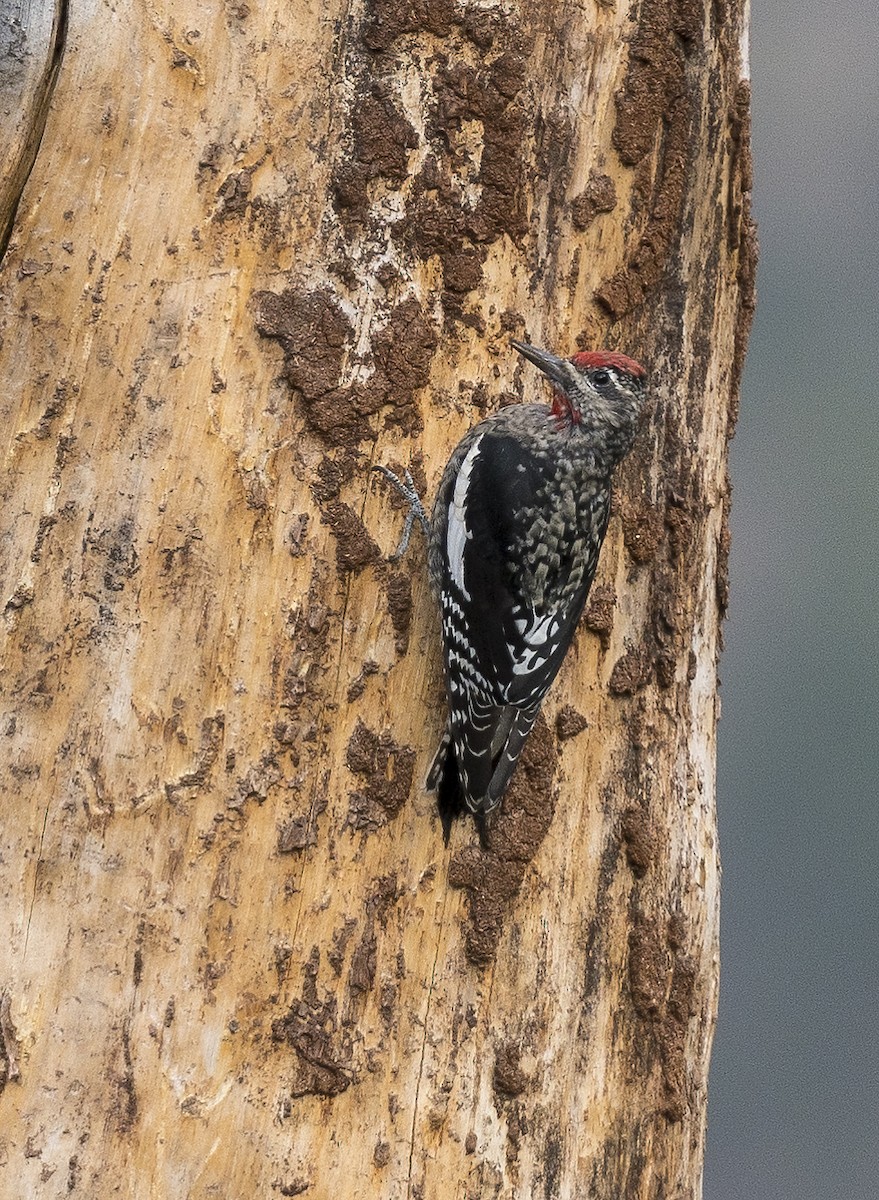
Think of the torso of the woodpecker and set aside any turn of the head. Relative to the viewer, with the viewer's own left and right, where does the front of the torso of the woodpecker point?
facing away from the viewer and to the left of the viewer
